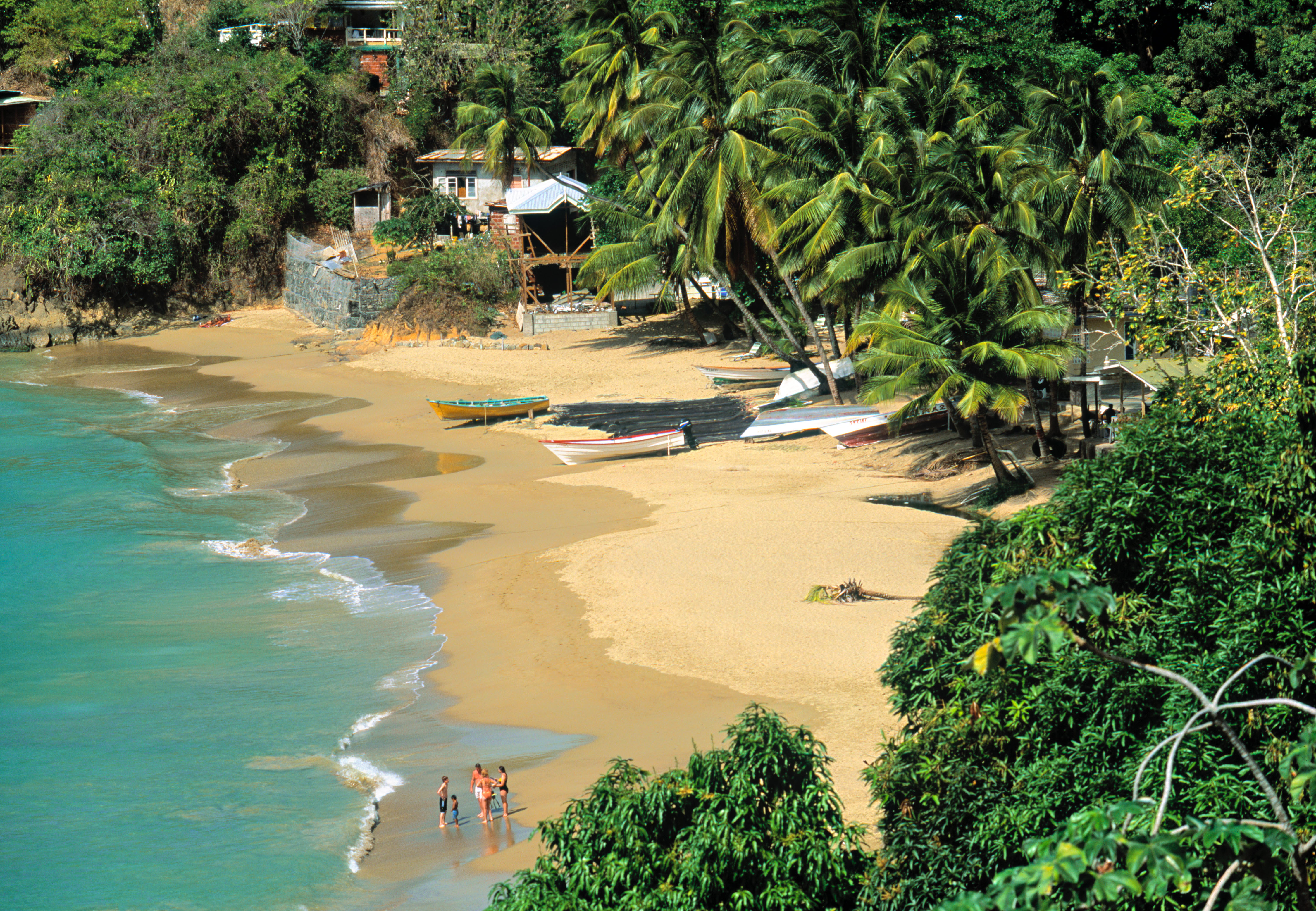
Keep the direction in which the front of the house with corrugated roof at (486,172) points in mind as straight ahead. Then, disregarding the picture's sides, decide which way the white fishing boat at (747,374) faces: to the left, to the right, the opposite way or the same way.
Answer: to the right

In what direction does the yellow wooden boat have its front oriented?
to the viewer's left

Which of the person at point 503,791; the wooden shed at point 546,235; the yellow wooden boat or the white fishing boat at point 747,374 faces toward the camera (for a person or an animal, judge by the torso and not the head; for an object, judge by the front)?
the wooden shed

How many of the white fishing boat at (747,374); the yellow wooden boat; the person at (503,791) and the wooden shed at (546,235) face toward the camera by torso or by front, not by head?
1

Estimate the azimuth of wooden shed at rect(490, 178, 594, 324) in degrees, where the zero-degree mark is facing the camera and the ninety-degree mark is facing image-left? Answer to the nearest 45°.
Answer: approximately 0°

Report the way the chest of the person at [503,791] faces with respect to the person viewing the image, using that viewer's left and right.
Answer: facing to the left of the viewer

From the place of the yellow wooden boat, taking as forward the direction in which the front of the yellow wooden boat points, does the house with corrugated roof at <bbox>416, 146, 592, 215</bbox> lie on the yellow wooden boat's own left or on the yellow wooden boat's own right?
on the yellow wooden boat's own right

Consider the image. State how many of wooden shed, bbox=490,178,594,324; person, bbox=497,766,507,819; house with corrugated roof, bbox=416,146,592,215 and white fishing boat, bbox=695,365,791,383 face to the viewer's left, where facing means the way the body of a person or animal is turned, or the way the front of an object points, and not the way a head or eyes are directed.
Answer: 2

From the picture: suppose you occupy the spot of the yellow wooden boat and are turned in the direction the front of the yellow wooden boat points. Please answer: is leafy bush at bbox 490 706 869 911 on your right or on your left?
on your left

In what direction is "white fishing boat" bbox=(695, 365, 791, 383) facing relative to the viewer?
to the viewer's left

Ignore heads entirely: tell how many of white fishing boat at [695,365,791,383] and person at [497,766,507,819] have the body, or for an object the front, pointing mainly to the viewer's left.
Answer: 2

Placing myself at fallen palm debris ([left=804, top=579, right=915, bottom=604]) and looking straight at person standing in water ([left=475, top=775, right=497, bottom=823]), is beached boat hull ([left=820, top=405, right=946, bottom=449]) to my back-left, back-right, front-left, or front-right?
back-right
